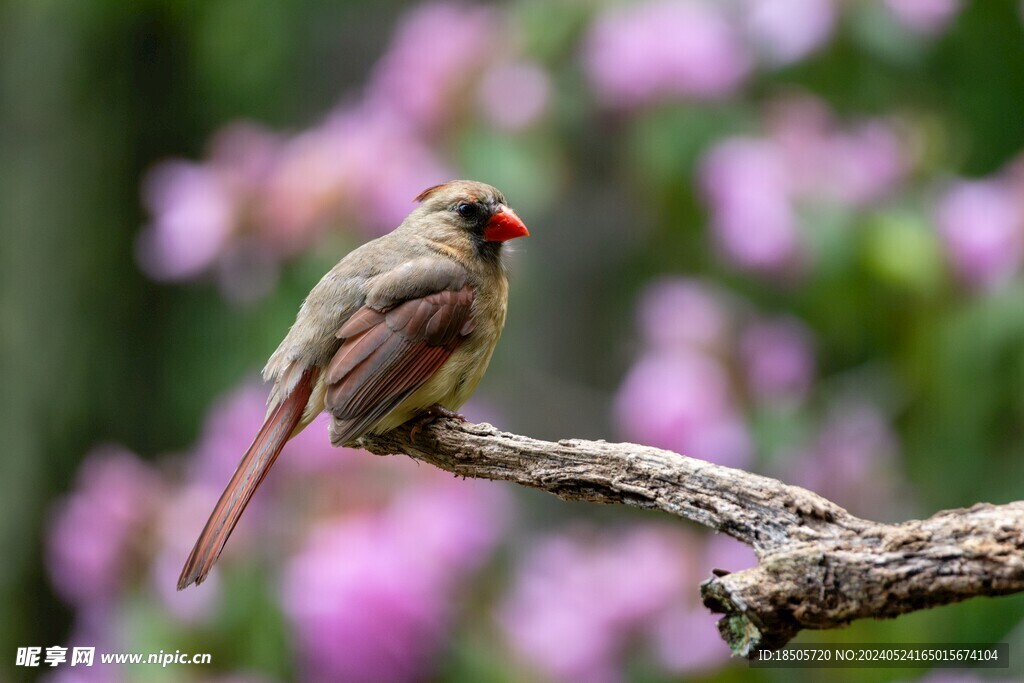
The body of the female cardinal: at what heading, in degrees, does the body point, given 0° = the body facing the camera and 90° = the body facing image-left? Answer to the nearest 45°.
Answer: approximately 270°
